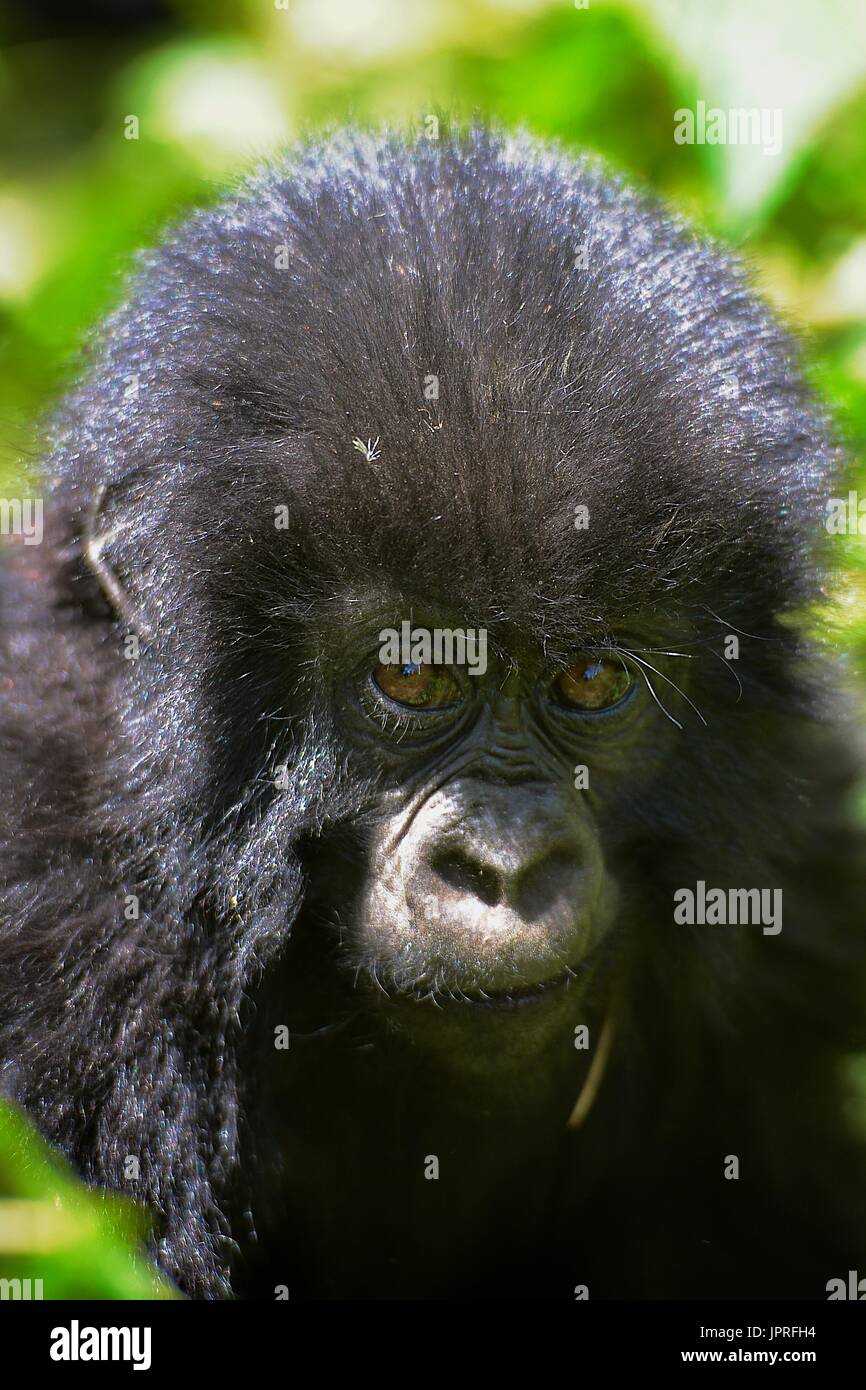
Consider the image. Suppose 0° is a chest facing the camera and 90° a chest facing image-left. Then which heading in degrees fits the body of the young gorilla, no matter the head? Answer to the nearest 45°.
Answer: approximately 0°
